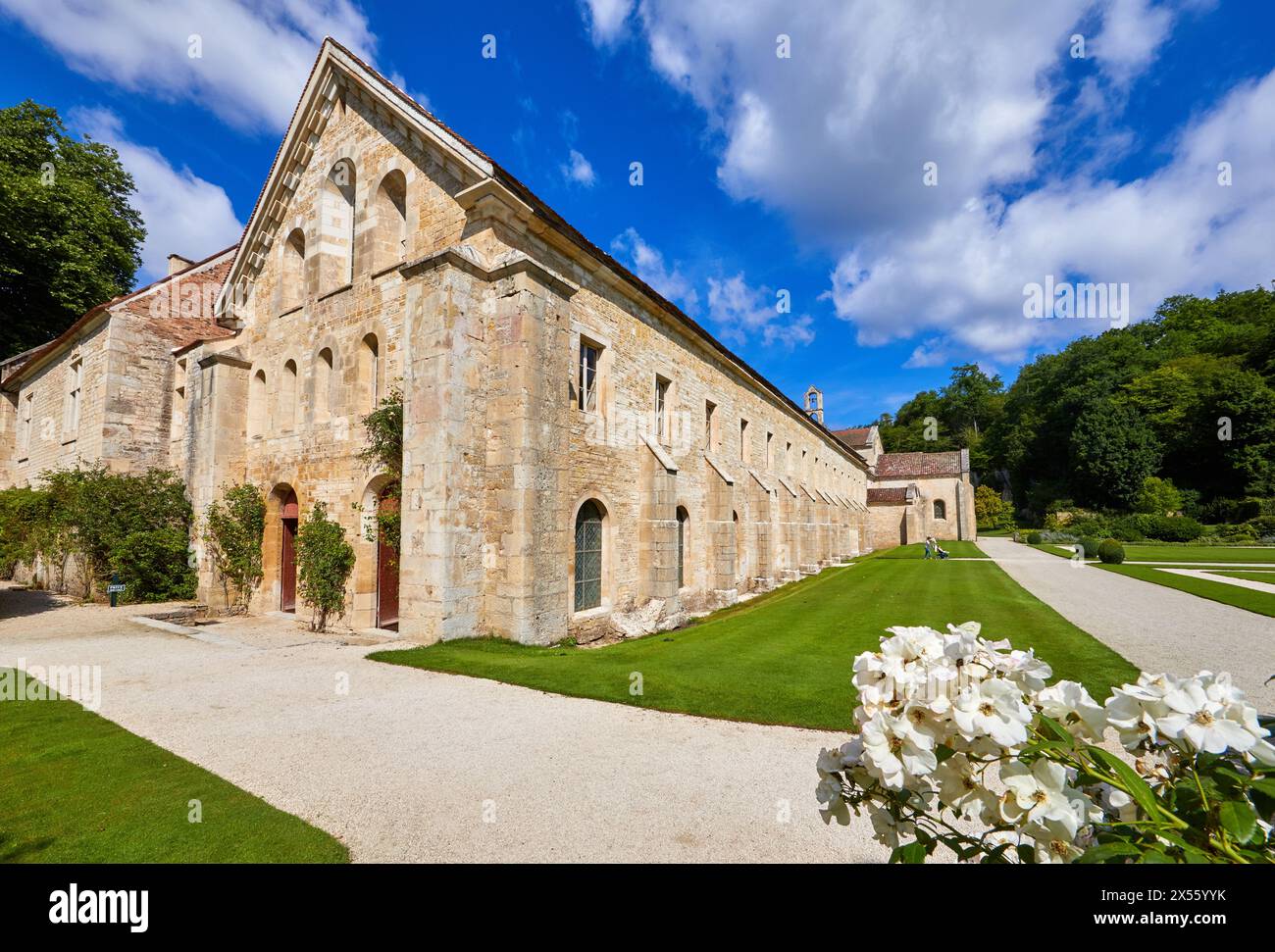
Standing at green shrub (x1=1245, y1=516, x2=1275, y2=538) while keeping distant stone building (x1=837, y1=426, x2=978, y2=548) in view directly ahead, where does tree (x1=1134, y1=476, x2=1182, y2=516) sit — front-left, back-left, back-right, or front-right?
front-right

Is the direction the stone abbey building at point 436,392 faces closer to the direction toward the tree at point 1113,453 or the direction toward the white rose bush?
the white rose bush
